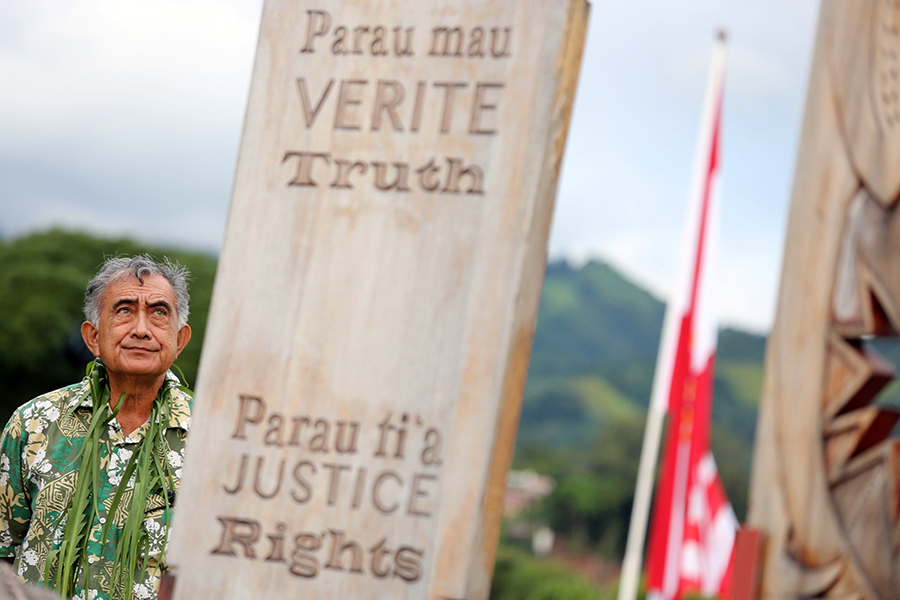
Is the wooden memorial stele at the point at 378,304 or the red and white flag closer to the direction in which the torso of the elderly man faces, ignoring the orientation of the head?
the wooden memorial stele

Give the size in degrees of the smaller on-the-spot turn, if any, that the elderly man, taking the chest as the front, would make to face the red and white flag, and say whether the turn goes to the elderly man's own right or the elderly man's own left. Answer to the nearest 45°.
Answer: approximately 135° to the elderly man's own left

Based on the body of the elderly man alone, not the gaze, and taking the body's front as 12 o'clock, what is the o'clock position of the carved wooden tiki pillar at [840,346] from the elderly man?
The carved wooden tiki pillar is roughly at 10 o'clock from the elderly man.

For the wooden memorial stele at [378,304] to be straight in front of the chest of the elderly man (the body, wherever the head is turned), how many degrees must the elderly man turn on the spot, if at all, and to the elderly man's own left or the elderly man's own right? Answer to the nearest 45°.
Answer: approximately 45° to the elderly man's own left

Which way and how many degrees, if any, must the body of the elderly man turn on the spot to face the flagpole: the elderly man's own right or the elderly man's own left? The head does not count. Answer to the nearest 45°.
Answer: approximately 135° to the elderly man's own left

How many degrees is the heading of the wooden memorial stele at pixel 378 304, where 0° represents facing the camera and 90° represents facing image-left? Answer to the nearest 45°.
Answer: approximately 0°

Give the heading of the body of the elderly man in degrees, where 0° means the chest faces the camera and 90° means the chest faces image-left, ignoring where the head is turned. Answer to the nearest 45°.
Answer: approximately 0°

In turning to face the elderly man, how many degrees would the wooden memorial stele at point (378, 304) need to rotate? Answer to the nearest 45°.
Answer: approximately 135° to its right

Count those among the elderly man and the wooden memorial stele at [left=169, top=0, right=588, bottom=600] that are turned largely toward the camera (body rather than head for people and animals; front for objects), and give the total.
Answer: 2

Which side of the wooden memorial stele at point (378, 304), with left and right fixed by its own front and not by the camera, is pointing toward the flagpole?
back

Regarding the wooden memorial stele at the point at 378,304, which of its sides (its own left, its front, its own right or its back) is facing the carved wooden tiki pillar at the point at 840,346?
left
